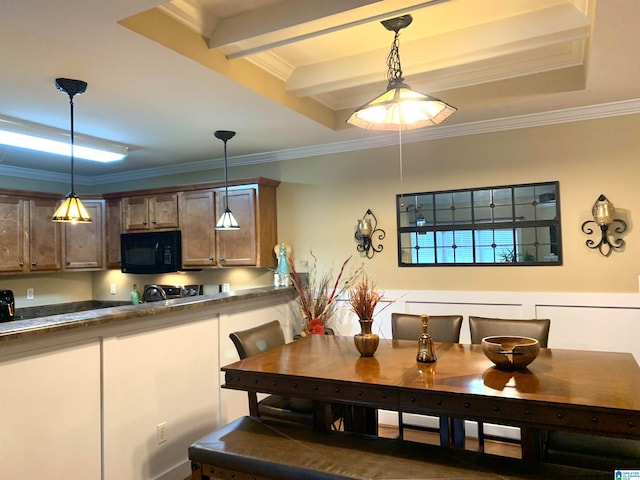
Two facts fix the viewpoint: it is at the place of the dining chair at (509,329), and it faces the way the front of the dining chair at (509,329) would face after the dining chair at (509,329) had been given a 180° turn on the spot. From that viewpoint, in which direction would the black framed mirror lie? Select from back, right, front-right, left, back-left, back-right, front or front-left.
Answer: front

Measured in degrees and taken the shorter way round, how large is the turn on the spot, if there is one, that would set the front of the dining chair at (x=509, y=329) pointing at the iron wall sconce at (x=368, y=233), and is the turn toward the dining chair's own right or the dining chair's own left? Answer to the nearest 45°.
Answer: approximately 135° to the dining chair's own right

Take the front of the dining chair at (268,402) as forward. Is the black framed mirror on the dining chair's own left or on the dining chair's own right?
on the dining chair's own left

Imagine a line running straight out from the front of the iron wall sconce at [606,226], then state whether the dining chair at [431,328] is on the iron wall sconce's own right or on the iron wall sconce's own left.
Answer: on the iron wall sconce's own right

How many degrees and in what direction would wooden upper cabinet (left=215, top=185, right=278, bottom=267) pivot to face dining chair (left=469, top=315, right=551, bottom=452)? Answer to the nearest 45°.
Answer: approximately 90° to its left

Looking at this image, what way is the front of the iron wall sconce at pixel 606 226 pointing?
toward the camera

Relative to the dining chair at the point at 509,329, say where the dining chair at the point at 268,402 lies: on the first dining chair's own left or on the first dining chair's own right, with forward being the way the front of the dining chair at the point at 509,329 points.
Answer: on the first dining chair's own right

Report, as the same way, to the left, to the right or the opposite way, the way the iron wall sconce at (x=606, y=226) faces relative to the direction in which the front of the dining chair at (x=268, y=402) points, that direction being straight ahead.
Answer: to the right

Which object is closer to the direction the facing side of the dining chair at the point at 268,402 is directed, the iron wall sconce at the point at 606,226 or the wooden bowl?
the wooden bowl

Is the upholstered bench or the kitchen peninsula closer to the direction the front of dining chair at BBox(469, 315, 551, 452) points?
the upholstered bench

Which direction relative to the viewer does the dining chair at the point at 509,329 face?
toward the camera

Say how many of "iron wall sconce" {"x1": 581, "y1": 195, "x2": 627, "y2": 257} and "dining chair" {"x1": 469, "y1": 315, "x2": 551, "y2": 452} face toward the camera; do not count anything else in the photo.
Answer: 2

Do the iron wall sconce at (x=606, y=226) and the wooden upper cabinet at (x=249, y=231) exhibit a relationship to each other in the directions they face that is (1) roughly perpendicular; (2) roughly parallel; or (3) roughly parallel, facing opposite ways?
roughly parallel

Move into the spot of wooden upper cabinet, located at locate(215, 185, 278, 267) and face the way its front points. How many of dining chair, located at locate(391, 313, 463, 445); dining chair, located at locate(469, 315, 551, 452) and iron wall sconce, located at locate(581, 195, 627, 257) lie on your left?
3

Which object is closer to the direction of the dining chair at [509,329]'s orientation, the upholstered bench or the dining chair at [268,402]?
the upholstered bench

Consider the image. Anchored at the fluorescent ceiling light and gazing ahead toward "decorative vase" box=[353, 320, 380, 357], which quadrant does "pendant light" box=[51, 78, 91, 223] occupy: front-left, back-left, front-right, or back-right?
front-right

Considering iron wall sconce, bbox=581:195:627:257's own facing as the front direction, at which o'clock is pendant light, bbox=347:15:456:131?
The pendant light is roughly at 1 o'clock from the iron wall sconce.

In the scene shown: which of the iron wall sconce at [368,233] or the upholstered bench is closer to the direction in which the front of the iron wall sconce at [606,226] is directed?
the upholstered bench

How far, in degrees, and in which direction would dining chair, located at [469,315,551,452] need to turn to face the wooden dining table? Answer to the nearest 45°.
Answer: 0° — it already faces it

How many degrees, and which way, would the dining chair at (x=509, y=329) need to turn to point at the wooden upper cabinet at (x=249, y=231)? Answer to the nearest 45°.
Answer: approximately 90° to its right

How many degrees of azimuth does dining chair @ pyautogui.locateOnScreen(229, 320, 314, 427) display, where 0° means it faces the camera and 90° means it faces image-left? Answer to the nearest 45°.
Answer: approximately 315°

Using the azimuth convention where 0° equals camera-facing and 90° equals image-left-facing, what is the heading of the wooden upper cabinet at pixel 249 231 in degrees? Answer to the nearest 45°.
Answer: approximately 45°
